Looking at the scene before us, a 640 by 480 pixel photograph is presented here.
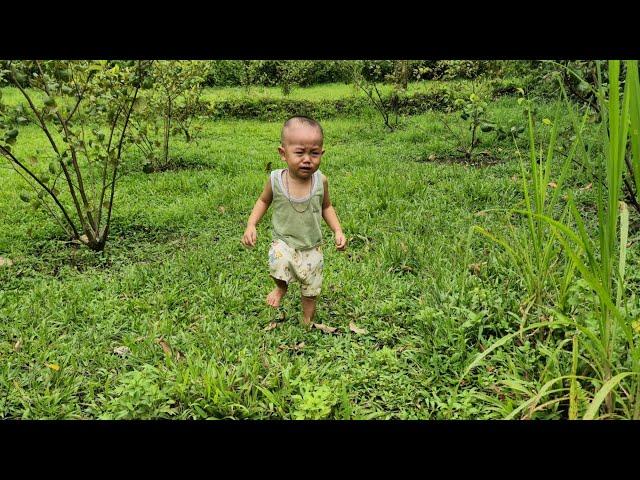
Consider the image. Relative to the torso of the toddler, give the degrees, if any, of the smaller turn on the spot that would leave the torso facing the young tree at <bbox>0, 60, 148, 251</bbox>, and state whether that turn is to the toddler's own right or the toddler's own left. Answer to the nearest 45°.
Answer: approximately 135° to the toddler's own right

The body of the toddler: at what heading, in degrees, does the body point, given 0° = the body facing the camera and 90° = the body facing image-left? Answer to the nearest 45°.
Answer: approximately 0°
